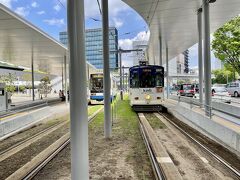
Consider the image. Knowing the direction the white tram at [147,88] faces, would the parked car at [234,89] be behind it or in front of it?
behind

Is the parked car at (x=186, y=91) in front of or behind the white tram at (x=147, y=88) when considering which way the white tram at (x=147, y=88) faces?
behind

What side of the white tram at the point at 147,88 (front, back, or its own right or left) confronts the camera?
front

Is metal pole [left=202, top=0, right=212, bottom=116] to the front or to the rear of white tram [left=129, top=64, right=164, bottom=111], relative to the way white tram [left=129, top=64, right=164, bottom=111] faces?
to the front

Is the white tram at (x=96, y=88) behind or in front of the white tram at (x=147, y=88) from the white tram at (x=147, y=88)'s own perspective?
behind

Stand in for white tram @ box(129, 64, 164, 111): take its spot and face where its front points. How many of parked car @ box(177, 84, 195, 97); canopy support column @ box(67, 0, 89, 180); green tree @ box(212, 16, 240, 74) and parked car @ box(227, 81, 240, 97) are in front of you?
1

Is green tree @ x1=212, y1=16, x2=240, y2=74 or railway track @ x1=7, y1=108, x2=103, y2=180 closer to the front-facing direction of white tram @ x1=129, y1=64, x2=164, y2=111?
the railway track
